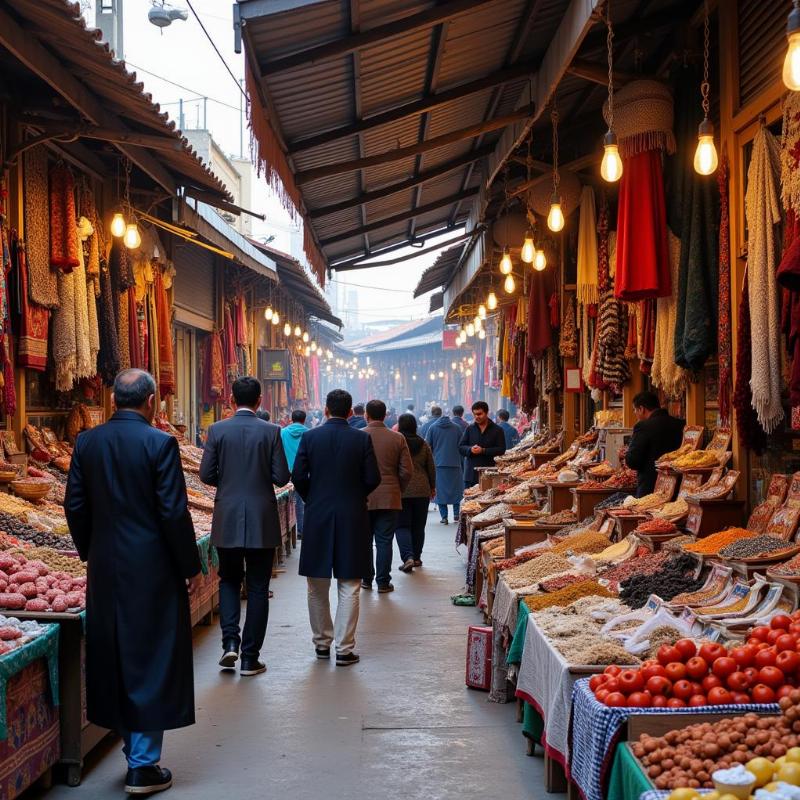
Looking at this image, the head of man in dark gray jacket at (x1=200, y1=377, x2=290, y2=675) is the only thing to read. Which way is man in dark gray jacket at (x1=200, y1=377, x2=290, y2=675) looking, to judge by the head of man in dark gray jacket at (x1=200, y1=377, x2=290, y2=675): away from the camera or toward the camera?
away from the camera

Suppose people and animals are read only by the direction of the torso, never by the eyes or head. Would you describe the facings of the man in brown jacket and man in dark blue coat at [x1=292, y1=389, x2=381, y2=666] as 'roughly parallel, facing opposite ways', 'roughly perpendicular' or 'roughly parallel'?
roughly parallel

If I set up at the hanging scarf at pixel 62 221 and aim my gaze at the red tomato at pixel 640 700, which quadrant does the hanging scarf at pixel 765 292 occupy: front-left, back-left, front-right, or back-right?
front-left

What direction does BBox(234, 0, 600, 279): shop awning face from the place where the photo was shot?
facing to the left of the viewer

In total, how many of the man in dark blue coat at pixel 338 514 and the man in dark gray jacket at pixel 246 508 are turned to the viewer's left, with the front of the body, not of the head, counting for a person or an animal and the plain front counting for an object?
0

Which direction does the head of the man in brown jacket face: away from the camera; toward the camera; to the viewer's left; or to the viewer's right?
away from the camera

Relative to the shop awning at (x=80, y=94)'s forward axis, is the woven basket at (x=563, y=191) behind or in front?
in front

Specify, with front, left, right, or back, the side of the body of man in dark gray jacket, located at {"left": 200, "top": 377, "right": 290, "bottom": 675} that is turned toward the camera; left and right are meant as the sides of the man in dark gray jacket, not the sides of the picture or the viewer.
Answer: back

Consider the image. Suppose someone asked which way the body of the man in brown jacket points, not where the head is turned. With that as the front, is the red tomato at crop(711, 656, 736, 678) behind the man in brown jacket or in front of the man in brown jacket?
behind

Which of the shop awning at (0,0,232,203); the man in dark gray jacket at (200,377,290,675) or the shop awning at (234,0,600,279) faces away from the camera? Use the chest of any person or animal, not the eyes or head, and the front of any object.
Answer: the man in dark gray jacket

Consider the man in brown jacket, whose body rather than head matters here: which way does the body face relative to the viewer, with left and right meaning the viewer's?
facing away from the viewer

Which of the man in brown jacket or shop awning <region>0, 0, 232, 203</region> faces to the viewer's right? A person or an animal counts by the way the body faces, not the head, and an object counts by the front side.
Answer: the shop awning

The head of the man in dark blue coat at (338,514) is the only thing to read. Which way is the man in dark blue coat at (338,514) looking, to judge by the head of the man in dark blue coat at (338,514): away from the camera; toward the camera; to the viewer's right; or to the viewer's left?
away from the camera

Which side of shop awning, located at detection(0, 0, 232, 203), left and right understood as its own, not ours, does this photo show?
right
